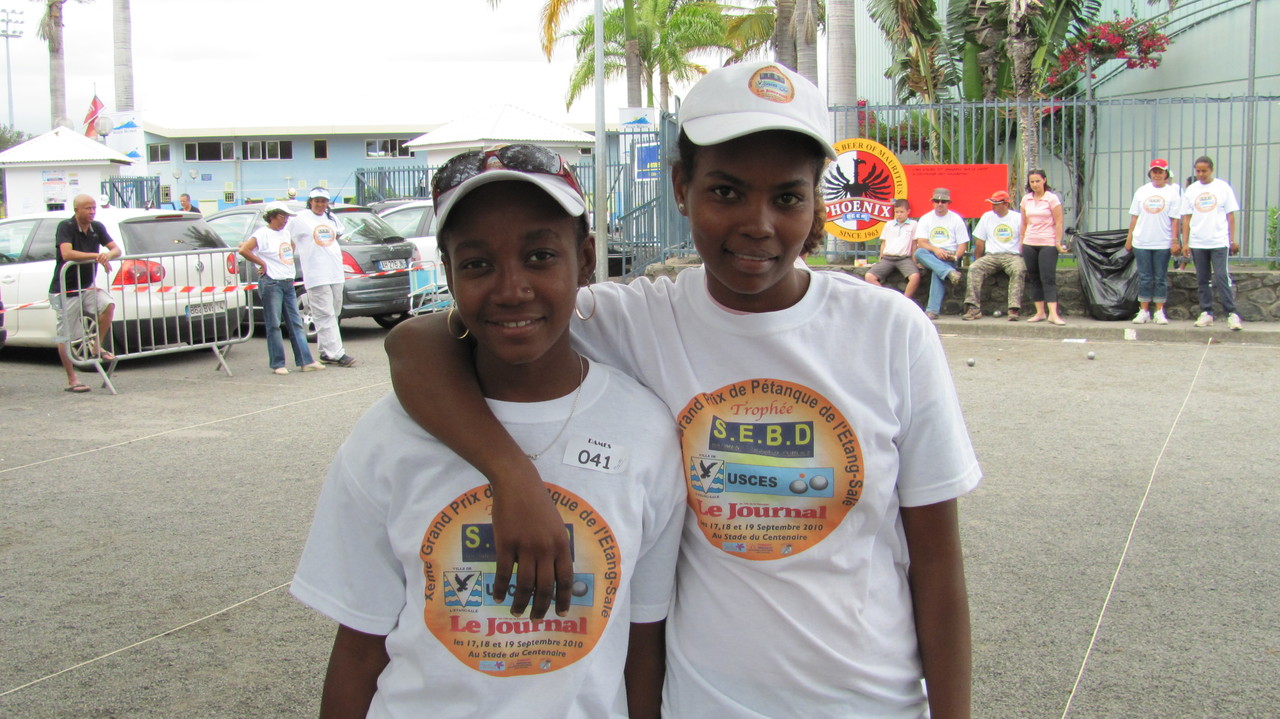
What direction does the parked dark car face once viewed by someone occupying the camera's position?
facing away from the viewer and to the left of the viewer

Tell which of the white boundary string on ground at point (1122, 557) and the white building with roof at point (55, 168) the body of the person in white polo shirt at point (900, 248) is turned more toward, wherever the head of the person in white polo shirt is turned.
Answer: the white boundary string on ground

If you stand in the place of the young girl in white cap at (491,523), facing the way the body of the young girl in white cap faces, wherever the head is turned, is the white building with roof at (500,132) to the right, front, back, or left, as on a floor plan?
back

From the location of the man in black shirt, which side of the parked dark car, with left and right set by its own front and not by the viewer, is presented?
left

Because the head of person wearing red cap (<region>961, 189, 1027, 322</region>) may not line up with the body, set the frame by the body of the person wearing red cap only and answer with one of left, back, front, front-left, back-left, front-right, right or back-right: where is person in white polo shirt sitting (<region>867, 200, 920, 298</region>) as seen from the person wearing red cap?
right

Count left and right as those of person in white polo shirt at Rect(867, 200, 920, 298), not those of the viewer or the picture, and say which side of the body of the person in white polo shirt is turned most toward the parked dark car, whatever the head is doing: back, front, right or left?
right

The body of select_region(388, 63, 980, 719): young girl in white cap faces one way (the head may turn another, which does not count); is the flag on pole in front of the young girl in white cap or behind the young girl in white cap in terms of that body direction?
behind

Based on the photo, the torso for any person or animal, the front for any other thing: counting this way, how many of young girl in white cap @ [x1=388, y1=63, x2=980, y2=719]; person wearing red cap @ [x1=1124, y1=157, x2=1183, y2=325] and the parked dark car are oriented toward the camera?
2

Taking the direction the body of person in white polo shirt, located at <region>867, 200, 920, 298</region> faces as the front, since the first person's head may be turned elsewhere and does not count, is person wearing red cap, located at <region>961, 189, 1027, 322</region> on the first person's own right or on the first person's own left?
on the first person's own left

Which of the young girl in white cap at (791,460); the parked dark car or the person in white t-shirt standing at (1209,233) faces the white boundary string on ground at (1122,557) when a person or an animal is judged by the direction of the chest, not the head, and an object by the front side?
the person in white t-shirt standing
